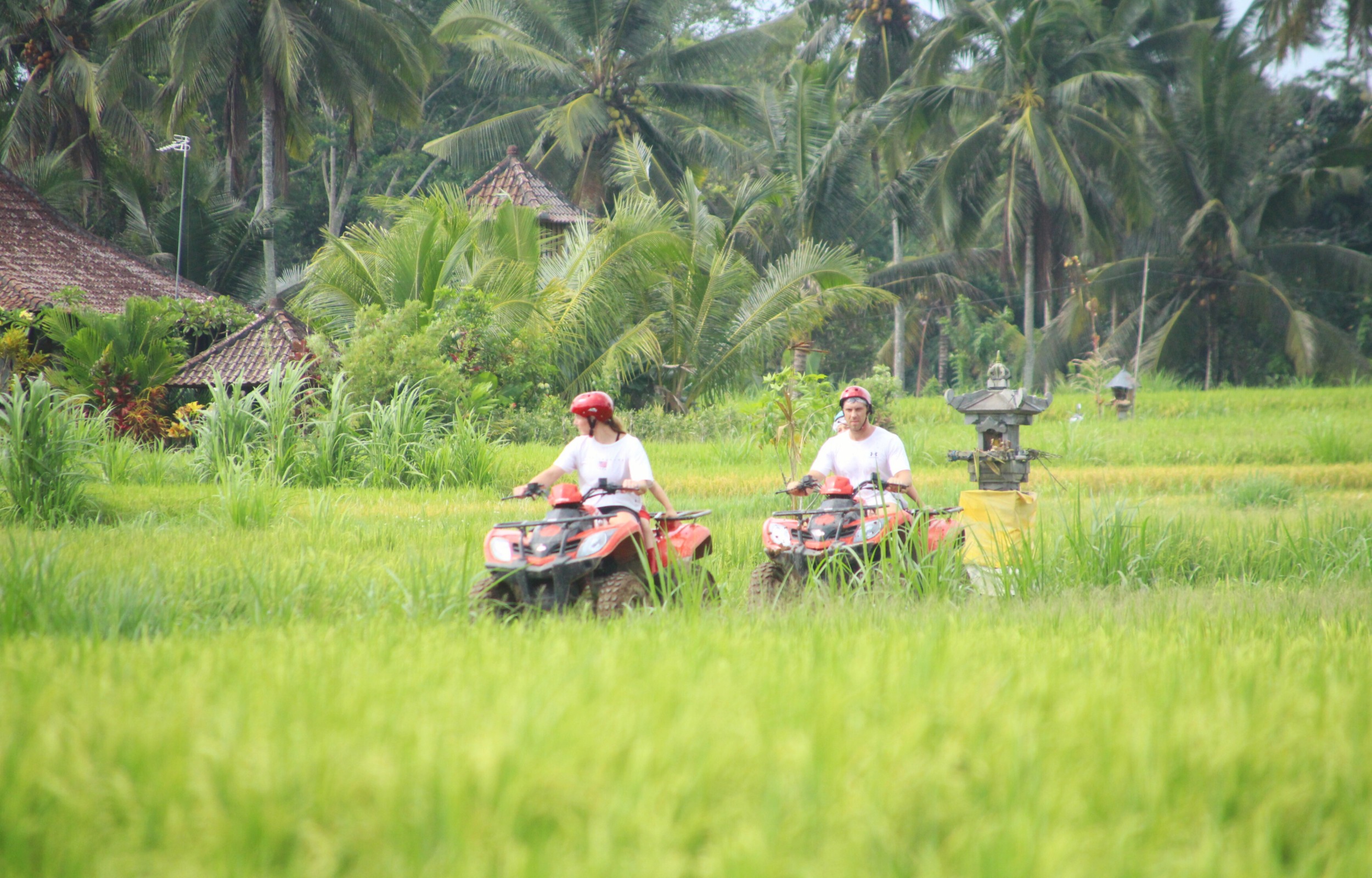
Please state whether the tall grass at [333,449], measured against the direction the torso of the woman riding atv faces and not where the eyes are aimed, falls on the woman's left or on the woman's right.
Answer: on the woman's right

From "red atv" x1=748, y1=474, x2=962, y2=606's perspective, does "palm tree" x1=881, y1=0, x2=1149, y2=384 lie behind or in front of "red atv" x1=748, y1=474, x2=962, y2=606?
behind

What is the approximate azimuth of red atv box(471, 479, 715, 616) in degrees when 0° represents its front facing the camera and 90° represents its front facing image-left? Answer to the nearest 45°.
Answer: approximately 45°

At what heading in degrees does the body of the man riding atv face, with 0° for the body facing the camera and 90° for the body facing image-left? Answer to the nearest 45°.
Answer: approximately 45°

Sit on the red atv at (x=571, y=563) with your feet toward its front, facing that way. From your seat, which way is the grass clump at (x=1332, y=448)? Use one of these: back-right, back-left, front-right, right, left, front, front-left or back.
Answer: back

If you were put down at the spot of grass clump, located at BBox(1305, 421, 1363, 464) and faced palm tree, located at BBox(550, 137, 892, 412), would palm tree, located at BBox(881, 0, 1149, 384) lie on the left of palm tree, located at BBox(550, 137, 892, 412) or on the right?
right

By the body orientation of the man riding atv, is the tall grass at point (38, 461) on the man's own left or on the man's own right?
on the man's own right

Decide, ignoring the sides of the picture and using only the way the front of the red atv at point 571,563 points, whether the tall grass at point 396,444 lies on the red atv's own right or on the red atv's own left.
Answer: on the red atv's own right

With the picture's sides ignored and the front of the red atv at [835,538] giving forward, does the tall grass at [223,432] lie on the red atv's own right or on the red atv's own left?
on the red atv's own right

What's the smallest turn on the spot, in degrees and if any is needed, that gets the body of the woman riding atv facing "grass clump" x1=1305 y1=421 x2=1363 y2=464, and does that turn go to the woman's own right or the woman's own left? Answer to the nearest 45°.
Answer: approximately 180°
